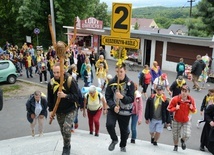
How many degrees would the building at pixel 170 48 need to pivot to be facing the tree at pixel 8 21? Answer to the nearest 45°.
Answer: approximately 90° to its right

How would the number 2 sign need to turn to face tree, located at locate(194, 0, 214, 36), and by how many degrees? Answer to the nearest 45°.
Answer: approximately 180°

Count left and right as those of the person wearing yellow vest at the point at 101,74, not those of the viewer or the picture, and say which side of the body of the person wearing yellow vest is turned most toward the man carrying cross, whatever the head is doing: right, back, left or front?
front

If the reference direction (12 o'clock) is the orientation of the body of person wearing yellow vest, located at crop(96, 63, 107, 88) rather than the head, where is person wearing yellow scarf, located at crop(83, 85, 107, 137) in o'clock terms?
person wearing yellow scarf, located at crop(83, 85, 107, 137) is roughly at 12 o'clock from person wearing yellow vest, located at crop(96, 63, 107, 88).

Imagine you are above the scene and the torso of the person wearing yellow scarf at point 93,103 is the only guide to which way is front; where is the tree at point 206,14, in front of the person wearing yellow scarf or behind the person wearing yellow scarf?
behind

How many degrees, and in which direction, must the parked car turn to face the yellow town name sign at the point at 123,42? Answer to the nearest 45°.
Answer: approximately 90° to its left

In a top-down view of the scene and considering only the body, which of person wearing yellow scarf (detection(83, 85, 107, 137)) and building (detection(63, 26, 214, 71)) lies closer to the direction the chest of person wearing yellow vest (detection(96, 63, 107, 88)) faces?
the person wearing yellow scarf
